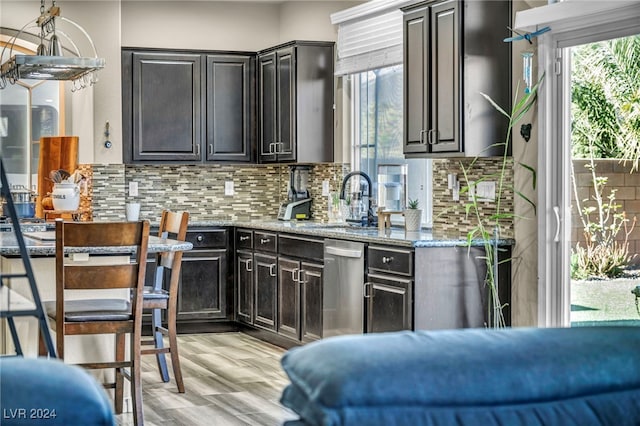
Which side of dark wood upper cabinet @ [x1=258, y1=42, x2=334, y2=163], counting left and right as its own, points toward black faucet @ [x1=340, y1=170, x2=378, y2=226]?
left

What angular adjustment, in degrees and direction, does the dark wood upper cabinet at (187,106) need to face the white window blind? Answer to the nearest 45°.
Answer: approximately 45° to its left

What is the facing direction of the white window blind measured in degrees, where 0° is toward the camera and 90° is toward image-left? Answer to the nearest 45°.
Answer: approximately 45°

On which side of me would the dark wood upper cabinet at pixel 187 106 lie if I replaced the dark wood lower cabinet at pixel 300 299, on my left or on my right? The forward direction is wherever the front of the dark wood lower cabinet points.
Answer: on my right

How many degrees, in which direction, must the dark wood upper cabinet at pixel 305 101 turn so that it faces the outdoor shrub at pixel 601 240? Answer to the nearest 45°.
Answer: approximately 90° to its left

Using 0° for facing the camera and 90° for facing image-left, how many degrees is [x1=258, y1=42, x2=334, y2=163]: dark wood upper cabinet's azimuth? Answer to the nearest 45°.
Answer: approximately 45°

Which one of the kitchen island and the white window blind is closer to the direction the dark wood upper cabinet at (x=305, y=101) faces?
the kitchen island

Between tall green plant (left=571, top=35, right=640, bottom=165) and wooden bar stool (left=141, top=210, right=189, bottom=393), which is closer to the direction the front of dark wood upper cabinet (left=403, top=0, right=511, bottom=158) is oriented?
the wooden bar stool

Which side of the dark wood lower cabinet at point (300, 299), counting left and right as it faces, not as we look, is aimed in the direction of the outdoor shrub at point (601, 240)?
left
